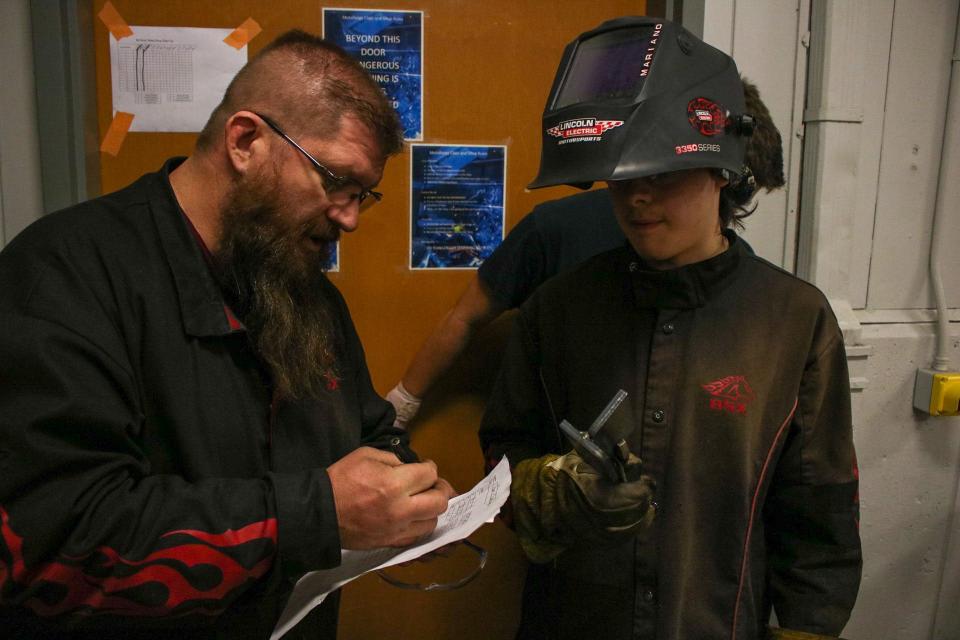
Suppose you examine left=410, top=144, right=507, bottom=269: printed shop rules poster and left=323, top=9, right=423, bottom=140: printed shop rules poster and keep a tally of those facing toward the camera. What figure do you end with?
2

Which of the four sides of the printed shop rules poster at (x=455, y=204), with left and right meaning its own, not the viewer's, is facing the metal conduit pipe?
left

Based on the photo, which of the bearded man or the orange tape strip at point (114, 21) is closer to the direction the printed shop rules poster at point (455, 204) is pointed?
the bearded man

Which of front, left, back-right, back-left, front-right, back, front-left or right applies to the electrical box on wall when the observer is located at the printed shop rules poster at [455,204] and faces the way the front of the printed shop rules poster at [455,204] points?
left

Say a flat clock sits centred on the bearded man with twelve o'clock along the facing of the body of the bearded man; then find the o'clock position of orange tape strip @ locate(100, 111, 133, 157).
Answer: The orange tape strip is roughly at 7 o'clock from the bearded man.

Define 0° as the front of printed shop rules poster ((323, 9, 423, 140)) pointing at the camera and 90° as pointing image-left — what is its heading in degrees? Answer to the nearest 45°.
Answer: approximately 0°

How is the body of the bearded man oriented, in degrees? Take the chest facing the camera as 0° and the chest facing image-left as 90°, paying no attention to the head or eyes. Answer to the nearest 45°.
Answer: approximately 315°

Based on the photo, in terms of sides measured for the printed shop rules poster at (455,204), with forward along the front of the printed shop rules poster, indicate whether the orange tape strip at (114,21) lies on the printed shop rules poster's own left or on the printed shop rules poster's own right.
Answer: on the printed shop rules poster's own right

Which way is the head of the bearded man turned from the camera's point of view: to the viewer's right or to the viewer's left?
to the viewer's right
